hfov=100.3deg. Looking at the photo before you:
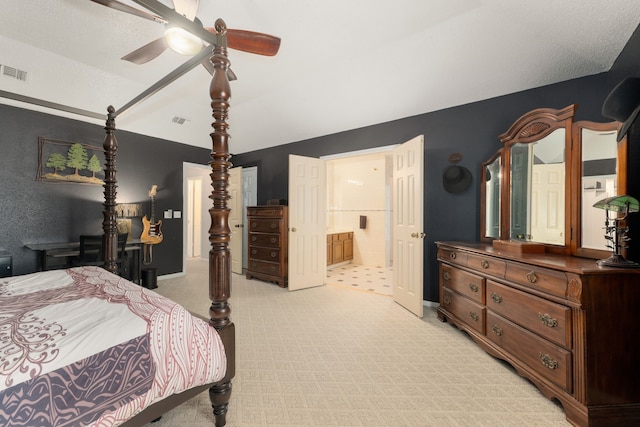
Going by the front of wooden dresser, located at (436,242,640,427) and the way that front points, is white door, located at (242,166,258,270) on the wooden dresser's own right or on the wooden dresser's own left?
on the wooden dresser's own right

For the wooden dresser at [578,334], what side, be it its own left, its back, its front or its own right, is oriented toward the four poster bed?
front

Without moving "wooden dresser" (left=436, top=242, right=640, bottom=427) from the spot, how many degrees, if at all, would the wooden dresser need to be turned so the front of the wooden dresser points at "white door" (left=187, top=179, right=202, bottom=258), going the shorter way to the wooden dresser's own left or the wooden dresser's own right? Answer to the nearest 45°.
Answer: approximately 45° to the wooden dresser's own right

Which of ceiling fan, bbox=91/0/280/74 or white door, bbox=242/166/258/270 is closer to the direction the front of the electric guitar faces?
the ceiling fan

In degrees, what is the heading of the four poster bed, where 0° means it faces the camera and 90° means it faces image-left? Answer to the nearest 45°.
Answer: approximately 225°

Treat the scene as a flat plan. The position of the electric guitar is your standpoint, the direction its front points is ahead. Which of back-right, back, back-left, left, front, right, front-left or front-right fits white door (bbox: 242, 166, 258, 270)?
left

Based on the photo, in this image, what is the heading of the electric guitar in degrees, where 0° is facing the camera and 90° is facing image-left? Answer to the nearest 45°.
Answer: approximately 0°

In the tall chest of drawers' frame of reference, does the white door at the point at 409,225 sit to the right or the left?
on its left

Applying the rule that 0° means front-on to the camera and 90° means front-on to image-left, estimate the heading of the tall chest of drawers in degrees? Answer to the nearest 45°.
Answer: approximately 45°

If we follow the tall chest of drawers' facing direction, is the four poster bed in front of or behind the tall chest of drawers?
in front

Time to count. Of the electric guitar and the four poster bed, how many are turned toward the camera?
1

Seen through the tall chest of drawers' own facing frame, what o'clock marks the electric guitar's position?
The electric guitar is roughly at 2 o'clock from the tall chest of drawers.

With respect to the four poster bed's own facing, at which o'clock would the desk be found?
The desk is roughly at 10 o'clock from the four poster bed.
